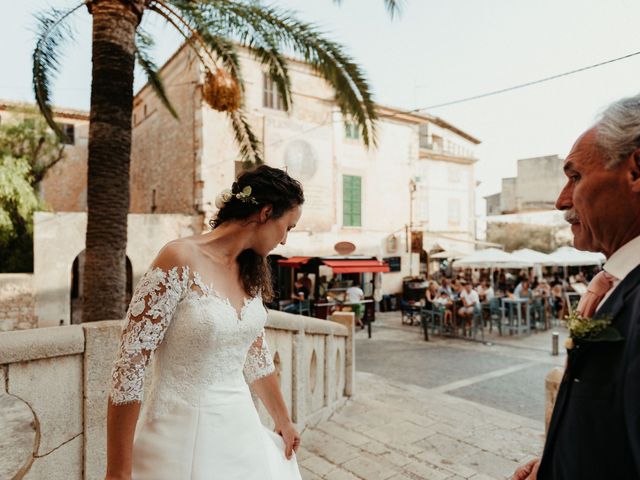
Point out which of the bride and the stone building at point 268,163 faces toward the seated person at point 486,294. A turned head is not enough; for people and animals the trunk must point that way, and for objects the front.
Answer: the stone building

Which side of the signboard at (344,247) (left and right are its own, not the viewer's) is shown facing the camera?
front

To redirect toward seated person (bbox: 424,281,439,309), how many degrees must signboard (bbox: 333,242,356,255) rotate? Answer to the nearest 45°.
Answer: approximately 45° to its left

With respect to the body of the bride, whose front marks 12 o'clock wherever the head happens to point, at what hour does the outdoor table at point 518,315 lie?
The outdoor table is roughly at 9 o'clock from the bride.

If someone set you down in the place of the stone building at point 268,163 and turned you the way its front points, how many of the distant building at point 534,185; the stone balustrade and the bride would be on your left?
1

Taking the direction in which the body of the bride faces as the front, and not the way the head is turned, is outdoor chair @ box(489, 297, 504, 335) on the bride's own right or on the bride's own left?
on the bride's own left

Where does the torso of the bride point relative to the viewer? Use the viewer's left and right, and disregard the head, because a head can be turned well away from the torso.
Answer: facing the viewer and to the right of the viewer

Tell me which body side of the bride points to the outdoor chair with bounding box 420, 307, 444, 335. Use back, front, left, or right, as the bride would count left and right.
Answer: left

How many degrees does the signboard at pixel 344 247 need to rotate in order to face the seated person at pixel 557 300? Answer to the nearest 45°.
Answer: approximately 90° to its left
